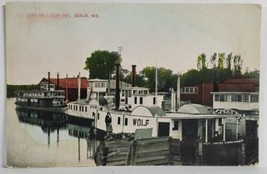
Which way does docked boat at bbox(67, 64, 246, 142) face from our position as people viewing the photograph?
facing away from the viewer and to the left of the viewer
